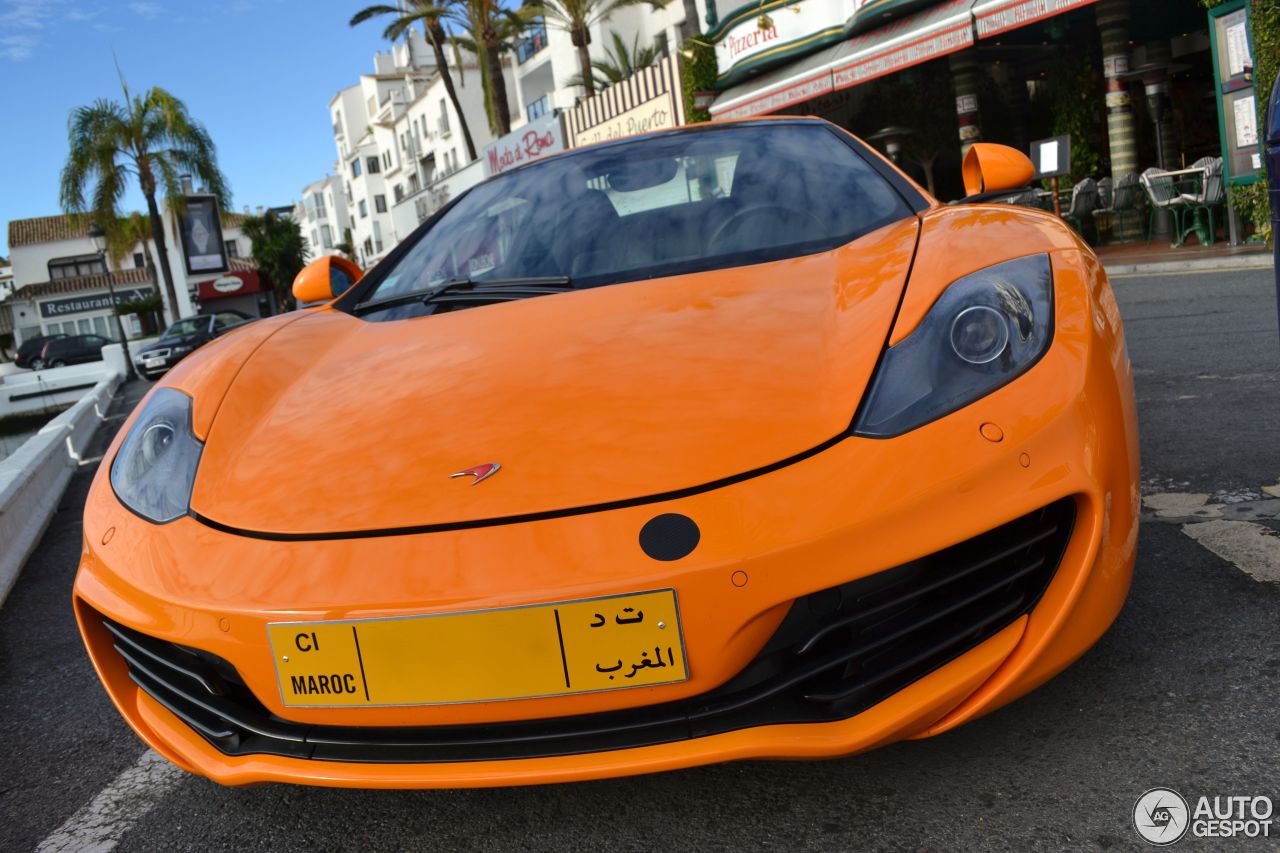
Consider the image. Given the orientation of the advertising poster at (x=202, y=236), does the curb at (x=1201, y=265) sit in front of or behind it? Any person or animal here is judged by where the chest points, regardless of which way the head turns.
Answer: in front

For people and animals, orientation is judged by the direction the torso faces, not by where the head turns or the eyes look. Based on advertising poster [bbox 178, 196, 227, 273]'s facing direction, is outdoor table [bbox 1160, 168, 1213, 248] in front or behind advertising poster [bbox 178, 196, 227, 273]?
in front

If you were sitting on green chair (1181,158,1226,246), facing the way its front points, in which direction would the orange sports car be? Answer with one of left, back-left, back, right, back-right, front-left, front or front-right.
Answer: left

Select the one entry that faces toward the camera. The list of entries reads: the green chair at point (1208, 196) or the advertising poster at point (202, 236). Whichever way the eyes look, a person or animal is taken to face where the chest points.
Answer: the advertising poster

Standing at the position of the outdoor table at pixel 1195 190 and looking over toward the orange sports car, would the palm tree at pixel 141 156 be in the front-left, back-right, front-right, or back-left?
back-right

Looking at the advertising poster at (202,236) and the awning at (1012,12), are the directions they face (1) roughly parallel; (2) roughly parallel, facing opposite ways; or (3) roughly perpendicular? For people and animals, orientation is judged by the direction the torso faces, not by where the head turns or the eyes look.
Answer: roughly perpendicular

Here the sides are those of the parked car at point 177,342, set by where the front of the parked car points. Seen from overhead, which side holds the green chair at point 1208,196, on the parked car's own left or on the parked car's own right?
on the parked car's own left

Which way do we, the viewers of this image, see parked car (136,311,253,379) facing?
facing the viewer and to the left of the viewer

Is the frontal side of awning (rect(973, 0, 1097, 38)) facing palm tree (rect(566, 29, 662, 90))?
no

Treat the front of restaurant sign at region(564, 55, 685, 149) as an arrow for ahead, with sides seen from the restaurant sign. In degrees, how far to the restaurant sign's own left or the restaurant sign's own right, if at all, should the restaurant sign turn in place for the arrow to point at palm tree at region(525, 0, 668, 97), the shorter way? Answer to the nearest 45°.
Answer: approximately 135° to the restaurant sign's own right

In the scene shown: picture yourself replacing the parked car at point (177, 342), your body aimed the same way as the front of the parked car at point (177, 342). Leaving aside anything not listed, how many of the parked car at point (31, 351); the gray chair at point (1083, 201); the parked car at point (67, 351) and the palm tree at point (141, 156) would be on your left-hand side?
1

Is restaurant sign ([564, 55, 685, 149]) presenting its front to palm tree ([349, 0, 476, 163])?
no

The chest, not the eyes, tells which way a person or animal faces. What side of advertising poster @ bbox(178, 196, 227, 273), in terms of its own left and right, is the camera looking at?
front
